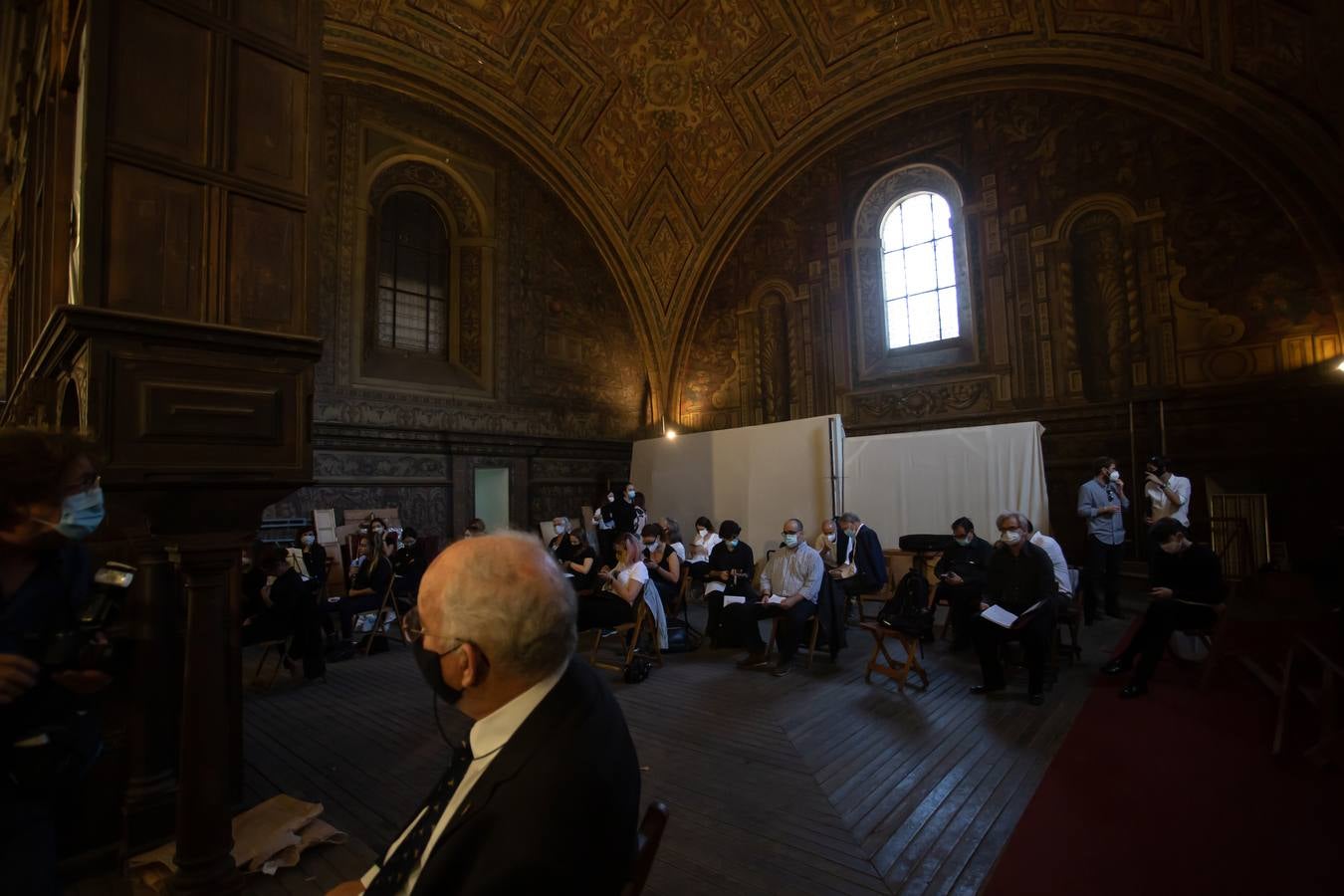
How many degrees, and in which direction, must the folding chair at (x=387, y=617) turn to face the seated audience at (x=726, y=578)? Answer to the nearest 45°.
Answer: approximately 135° to its left

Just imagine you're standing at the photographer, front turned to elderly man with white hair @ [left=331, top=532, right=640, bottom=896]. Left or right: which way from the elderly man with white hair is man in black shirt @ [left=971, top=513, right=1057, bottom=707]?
left

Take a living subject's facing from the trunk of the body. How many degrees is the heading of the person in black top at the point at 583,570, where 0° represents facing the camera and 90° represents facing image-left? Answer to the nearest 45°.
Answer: approximately 45°

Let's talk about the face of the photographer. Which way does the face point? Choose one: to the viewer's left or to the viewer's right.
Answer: to the viewer's right

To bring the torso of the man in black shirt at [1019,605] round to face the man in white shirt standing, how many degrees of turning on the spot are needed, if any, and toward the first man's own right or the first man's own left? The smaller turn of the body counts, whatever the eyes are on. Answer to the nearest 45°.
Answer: approximately 180°

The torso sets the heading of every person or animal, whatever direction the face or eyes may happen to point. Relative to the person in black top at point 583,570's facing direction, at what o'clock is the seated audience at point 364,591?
the seated audience at point 364,591 is roughly at 2 o'clock from the person in black top at point 583,570.

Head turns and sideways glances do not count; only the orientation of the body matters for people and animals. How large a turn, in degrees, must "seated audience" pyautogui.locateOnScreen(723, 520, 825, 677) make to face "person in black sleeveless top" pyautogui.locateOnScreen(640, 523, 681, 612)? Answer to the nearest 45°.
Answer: approximately 90° to their right

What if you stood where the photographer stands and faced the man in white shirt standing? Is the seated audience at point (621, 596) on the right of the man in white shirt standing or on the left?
left

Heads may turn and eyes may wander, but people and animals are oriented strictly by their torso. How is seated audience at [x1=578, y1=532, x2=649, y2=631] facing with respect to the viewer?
to the viewer's left

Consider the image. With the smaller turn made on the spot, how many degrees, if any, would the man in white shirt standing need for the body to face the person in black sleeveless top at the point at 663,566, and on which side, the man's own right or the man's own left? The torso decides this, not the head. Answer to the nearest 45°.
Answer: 0° — they already face them
